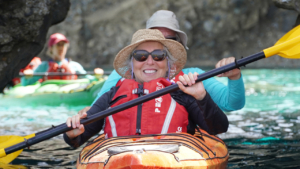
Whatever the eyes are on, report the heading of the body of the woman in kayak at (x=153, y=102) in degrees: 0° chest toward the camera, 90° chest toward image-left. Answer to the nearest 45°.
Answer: approximately 0°

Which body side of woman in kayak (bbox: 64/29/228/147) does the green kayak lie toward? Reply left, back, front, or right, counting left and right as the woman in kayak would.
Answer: back
